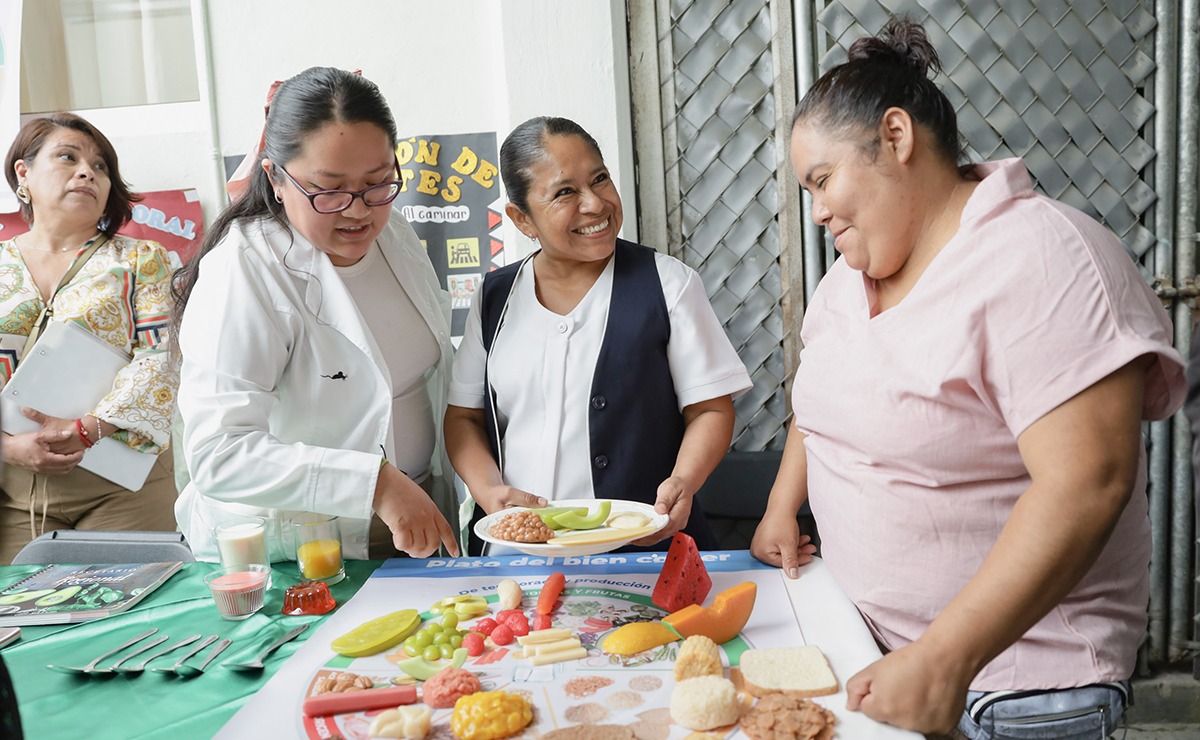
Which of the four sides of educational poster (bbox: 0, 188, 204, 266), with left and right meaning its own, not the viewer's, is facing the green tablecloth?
front

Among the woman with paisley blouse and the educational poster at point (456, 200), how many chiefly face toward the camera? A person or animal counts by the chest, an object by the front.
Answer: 2

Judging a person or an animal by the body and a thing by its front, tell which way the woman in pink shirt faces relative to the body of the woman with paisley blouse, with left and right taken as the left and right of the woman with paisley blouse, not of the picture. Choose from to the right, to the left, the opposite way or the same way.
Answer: to the right

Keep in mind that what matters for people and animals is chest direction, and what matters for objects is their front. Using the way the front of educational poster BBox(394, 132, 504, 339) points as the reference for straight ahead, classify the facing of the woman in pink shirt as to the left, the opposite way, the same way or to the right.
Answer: to the right

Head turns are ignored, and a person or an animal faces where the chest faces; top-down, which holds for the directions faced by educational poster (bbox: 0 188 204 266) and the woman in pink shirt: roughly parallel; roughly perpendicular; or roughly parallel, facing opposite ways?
roughly perpendicular

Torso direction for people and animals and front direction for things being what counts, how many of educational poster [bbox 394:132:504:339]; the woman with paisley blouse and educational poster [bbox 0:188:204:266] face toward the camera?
3

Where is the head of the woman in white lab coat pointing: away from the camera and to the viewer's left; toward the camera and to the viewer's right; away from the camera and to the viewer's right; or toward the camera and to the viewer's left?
toward the camera and to the viewer's right

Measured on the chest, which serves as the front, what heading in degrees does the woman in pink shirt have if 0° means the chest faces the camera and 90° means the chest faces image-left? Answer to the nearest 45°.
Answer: approximately 45°
